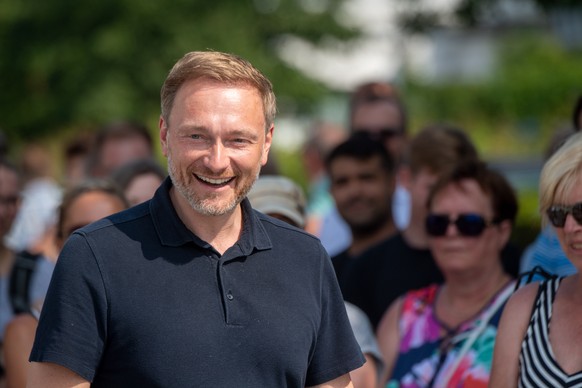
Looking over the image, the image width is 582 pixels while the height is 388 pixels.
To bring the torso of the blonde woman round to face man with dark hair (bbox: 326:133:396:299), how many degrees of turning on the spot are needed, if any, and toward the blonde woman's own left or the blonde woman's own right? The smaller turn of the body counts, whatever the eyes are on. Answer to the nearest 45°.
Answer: approximately 180°

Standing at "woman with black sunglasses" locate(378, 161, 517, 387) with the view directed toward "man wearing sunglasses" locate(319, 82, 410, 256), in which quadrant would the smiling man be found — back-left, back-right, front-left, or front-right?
back-left

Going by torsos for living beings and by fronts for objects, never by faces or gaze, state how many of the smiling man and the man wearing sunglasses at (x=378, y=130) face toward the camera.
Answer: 2

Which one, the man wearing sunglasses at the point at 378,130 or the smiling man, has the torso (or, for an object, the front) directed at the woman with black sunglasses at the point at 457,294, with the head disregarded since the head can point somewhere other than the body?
the man wearing sunglasses

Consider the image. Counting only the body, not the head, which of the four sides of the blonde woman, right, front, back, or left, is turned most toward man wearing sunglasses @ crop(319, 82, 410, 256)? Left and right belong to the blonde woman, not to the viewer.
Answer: back

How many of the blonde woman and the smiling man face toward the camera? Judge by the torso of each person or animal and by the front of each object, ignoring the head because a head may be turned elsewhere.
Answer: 2

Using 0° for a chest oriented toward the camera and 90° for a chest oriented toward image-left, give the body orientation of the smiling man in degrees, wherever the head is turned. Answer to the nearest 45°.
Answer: approximately 0°
